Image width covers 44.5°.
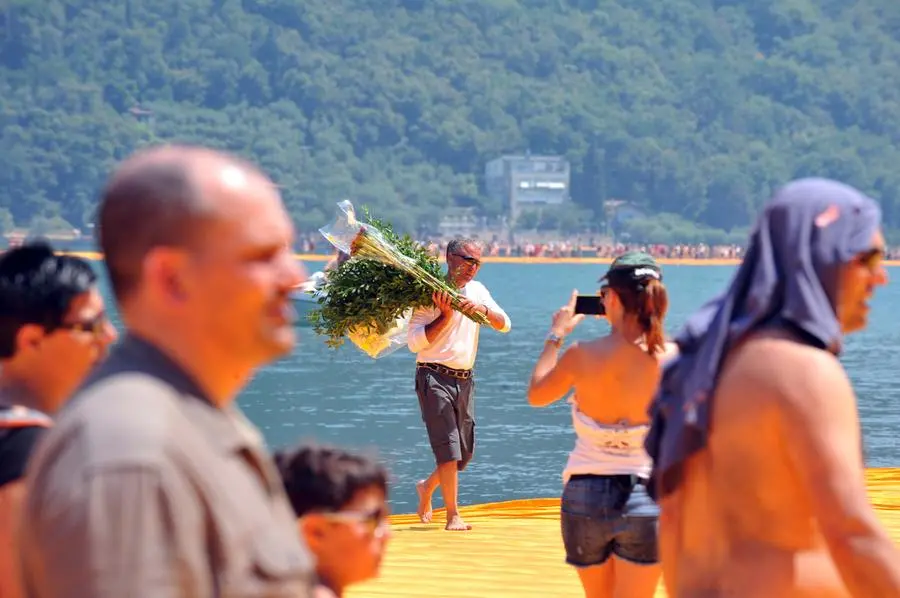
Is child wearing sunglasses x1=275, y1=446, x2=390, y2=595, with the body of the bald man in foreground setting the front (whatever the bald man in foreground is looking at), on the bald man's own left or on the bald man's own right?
on the bald man's own left

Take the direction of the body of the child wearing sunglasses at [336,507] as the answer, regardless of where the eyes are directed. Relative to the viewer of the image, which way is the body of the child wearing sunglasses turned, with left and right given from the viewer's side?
facing to the right of the viewer

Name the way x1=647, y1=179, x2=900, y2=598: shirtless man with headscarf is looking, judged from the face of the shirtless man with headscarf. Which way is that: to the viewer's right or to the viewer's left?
to the viewer's right

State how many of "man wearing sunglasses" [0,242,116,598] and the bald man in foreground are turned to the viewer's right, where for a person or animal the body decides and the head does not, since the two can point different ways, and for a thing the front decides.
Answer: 2

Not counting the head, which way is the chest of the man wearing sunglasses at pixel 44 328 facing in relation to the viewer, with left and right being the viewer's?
facing to the right of the viewer

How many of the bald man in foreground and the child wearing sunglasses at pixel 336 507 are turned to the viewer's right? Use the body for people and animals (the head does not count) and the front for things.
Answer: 2

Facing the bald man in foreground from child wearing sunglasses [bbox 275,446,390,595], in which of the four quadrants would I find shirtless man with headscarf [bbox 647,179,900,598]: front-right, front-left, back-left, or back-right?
back-left

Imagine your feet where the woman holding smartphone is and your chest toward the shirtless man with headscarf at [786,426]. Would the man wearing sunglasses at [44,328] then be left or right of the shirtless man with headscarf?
right

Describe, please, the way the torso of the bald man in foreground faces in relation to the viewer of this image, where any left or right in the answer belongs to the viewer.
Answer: facing to the right of the viewer
